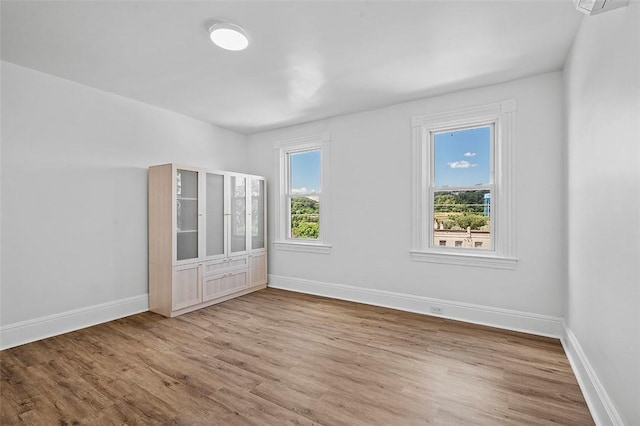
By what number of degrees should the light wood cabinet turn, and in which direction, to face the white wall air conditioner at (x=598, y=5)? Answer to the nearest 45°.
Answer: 0° — it already faces it

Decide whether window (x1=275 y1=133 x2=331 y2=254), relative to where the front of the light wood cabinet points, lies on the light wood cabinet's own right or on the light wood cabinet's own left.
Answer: on the light wood cabinet's own left

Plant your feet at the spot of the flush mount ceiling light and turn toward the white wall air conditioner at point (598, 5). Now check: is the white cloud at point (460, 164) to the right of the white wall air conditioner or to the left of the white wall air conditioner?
left

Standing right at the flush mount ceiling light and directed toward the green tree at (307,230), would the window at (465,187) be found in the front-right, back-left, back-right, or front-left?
front-right

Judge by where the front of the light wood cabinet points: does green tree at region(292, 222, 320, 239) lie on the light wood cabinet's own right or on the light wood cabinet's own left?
on the light wood cabinet's own left

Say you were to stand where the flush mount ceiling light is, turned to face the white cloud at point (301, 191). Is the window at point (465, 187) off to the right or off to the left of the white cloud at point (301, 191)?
right

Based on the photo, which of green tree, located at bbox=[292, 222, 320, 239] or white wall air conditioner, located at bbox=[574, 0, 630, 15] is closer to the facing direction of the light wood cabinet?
the white wall air conditioner

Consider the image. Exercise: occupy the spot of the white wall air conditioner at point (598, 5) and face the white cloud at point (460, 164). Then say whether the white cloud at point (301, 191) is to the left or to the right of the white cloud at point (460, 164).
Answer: left

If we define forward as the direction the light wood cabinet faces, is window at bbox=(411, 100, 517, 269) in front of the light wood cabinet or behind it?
in front

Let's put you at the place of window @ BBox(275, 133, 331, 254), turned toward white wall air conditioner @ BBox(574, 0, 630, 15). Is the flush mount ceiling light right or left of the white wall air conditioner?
right
